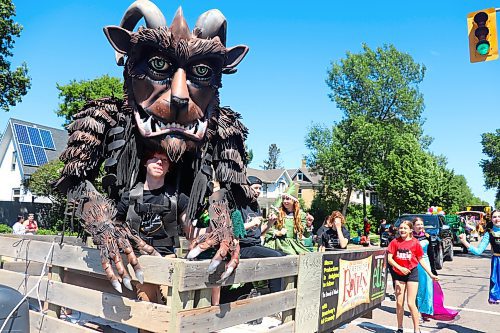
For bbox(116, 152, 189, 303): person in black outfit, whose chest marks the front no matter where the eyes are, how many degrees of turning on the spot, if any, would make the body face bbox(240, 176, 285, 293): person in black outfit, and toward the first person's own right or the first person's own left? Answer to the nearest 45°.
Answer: approximately 135° to the first person's own left

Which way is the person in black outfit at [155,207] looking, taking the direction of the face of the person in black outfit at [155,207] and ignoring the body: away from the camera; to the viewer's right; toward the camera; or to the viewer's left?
toward the camera

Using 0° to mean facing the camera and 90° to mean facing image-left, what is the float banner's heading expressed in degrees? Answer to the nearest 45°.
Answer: approximately 315°

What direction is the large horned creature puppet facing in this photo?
toward the camera

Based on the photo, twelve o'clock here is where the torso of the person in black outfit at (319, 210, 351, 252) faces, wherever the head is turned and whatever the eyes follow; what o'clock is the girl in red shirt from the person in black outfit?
The girl in red shirt is roughly at 11 o'clock from the person in black outfit.

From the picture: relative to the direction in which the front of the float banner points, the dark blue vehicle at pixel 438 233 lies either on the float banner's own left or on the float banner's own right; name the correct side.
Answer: on the float banner's own left

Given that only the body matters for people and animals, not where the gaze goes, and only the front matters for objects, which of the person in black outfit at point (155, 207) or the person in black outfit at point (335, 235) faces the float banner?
the person in black outfit at point (335, 235)

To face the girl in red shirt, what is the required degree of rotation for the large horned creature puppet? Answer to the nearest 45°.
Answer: approximately 135° to its left

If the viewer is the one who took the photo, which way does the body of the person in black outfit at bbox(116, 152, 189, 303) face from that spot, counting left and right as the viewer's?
facing the viewer

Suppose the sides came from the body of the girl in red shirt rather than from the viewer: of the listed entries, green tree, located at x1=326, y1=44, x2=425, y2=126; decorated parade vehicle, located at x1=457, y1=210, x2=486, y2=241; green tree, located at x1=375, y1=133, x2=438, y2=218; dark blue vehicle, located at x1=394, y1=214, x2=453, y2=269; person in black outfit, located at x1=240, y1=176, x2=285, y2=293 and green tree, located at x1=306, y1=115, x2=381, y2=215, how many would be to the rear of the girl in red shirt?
5

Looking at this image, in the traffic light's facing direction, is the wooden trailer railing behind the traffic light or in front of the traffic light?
in front

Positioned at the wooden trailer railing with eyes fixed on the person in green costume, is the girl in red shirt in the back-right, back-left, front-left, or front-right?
front-right

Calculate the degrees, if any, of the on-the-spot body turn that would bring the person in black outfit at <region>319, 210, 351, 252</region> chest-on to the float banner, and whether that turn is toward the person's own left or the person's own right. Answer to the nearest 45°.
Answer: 0° — they already face it

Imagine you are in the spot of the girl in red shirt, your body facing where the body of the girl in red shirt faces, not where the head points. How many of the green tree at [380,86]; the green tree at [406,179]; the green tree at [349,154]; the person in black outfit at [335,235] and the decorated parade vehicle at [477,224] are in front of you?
0

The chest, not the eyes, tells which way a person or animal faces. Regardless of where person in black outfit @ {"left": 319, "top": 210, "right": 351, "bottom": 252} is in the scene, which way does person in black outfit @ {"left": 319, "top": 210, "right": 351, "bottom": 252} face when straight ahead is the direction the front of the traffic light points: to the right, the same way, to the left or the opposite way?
the same way

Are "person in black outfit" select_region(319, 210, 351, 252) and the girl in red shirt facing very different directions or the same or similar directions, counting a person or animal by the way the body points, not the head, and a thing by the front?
same or similar directions

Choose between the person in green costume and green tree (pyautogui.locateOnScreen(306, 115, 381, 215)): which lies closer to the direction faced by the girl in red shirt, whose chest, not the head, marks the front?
the person in green costume

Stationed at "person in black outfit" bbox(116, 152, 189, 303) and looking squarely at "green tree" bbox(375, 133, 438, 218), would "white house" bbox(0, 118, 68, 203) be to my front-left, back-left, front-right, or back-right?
front-left

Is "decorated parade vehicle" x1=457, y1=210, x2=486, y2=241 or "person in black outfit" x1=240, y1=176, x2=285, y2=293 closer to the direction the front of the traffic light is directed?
the person in black outfit

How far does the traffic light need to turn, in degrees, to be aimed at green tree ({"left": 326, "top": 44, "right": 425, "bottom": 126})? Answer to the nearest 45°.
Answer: approximately 180°

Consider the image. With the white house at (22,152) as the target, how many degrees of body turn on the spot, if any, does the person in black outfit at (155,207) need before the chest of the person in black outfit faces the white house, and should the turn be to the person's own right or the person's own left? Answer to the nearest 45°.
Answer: approximately 180°

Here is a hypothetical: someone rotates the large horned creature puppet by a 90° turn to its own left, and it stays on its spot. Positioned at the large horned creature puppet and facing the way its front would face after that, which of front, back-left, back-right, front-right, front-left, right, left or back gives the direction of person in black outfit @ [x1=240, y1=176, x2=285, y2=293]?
front-left

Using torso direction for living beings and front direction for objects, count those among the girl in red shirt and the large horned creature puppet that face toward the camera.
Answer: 2

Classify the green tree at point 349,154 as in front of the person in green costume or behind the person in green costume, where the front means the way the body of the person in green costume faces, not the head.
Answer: behind
